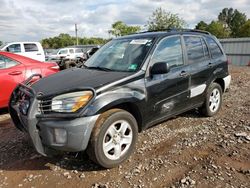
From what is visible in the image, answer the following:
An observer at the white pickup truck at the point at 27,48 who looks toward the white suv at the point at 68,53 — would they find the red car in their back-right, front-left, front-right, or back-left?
back-right

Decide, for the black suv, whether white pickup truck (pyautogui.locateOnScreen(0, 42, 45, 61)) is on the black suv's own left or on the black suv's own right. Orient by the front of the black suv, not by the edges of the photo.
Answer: on the black suv's own right

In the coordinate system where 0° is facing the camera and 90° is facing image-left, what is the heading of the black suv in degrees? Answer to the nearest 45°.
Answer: approximately 45°

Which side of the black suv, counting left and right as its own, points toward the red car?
right

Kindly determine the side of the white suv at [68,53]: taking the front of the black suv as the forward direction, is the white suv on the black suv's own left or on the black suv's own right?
on the black suv's own right

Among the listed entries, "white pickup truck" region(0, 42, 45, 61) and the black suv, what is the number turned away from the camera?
0
